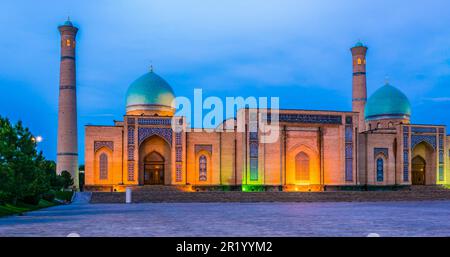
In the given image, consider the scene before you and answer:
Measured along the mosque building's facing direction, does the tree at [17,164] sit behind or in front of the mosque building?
in front

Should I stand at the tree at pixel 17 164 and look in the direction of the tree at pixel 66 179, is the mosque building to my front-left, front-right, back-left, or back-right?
front-right

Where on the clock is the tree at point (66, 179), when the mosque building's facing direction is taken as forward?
The tree is roughly at 3 o'clock from the mosque building.

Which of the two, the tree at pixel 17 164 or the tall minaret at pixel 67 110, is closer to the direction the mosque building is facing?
the tree

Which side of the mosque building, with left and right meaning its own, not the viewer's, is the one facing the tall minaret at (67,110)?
right

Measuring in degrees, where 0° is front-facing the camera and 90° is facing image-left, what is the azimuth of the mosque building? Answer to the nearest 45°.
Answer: approximately 0°
